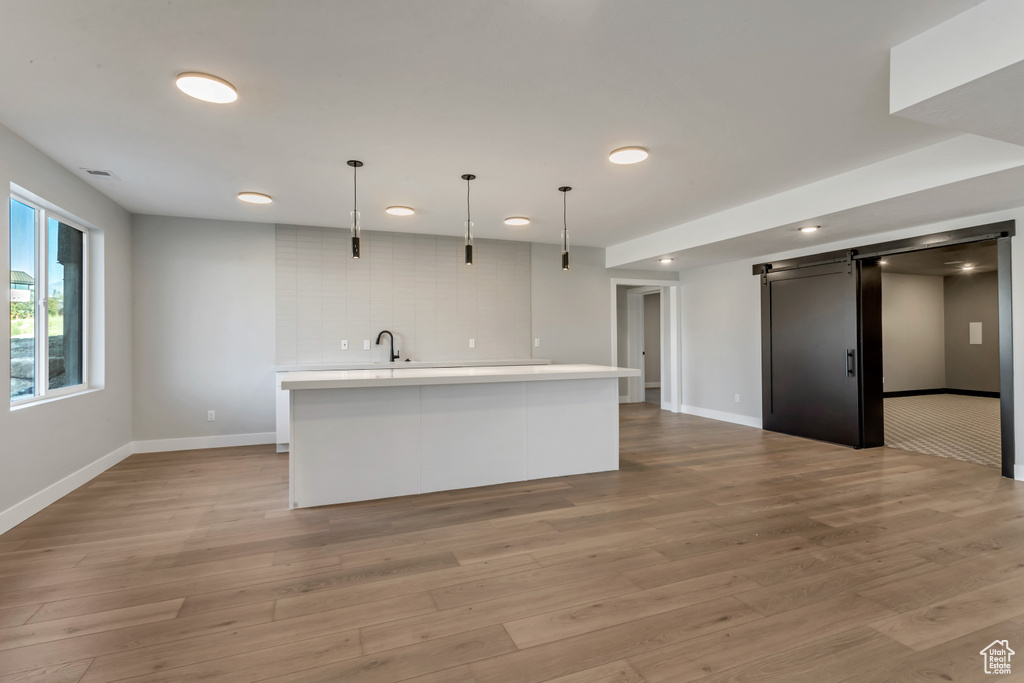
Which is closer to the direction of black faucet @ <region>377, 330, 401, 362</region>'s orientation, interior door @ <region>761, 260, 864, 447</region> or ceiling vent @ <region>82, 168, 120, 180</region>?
the ceiling vent

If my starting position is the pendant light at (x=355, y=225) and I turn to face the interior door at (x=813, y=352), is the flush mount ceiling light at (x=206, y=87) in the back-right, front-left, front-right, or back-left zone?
back-right

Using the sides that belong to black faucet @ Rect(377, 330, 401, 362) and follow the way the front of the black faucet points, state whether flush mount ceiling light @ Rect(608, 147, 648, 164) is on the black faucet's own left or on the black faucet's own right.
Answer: on the black faucet's own left

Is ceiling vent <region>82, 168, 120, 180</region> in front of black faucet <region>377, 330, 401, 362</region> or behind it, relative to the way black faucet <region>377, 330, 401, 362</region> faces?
in front
